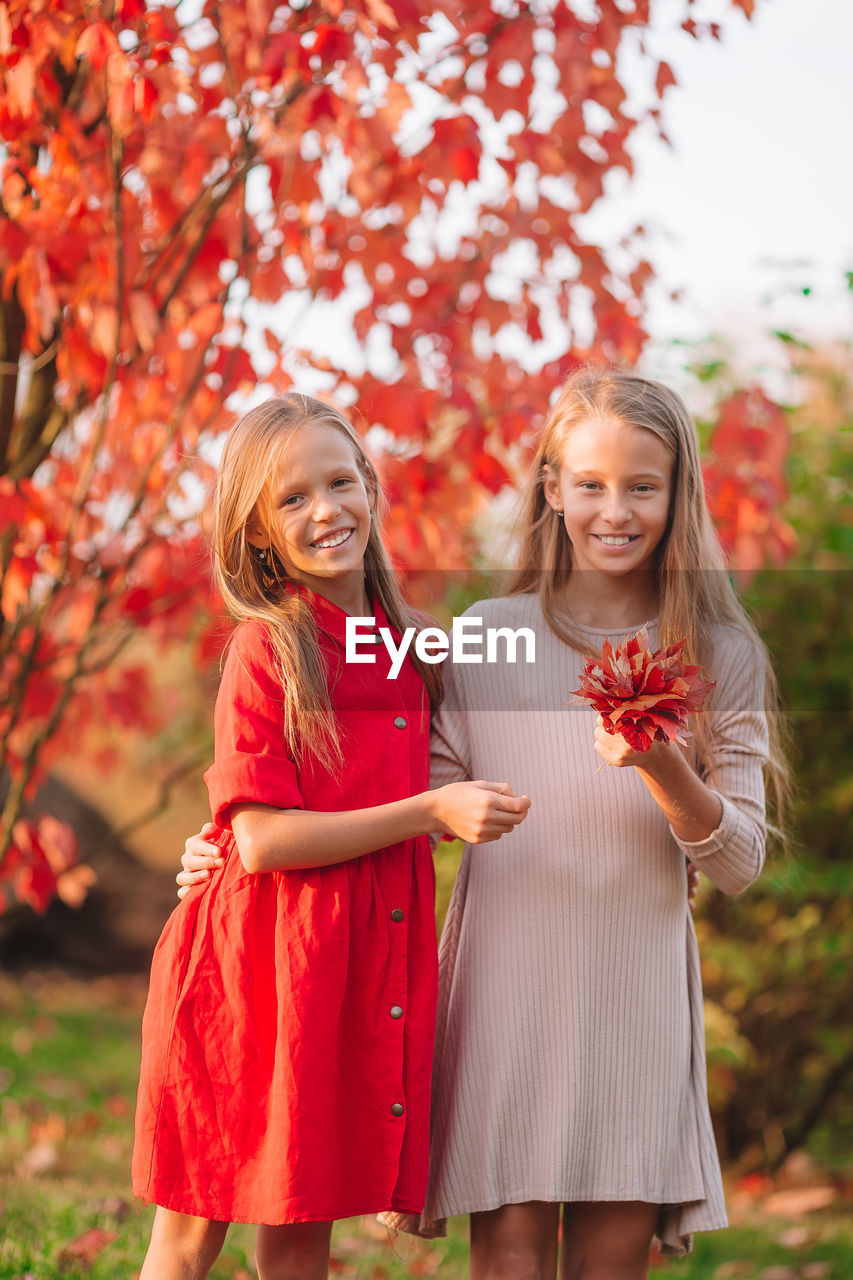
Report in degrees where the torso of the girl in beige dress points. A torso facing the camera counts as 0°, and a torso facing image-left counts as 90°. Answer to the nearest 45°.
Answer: approximately 0°

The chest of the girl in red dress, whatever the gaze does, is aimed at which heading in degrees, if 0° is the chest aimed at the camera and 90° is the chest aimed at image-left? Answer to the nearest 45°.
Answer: approximately 315°
